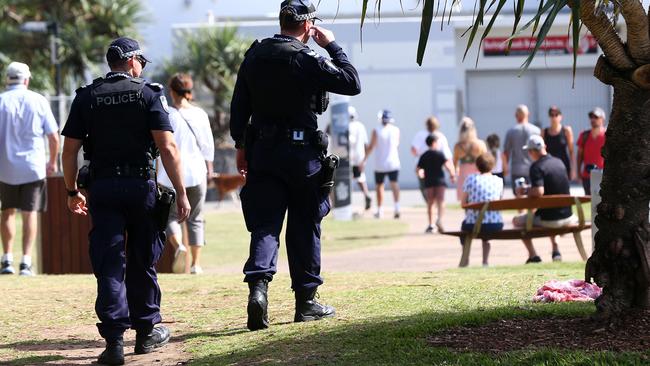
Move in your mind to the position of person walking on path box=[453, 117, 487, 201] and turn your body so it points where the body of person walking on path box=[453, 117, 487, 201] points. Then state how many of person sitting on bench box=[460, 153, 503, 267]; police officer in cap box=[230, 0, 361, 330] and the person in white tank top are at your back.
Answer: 2

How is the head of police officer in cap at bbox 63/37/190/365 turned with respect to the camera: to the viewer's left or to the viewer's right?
to the viewer's right

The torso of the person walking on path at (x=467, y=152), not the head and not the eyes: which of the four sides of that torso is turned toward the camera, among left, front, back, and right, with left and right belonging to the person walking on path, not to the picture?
back

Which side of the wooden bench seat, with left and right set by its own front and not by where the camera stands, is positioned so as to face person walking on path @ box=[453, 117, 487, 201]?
front
